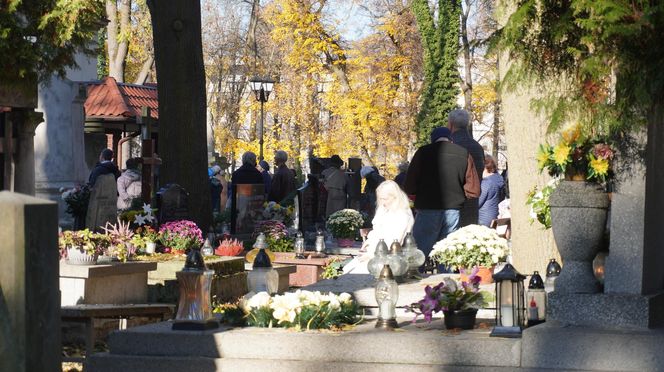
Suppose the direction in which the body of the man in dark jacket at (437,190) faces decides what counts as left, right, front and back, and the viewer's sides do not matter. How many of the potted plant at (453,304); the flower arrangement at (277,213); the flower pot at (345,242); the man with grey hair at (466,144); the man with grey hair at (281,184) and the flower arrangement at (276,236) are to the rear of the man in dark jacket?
1

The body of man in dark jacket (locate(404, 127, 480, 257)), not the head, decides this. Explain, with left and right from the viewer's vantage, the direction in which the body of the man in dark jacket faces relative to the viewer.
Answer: facing away from the viewer

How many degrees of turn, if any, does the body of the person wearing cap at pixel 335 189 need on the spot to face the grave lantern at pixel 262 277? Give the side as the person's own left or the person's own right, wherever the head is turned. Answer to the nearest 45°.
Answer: approximately 180°

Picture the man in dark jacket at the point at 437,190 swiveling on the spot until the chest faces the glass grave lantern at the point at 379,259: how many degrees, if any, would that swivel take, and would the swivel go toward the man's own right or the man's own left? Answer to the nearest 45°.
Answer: approximately 180°

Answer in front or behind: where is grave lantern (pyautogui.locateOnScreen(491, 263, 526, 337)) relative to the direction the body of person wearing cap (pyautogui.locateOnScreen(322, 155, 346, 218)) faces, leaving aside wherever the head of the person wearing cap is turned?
behind

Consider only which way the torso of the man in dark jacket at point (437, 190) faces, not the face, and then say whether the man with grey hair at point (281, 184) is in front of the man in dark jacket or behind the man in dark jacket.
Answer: in front

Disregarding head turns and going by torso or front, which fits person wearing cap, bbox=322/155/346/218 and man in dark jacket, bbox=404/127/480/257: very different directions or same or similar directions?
same or similar directions

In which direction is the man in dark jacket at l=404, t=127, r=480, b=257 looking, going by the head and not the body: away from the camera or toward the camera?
away from the camera

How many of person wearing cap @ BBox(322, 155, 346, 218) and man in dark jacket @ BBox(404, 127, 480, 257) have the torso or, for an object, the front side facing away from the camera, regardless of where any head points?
2

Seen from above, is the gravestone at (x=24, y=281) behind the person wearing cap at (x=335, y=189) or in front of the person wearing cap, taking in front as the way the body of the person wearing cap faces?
behind

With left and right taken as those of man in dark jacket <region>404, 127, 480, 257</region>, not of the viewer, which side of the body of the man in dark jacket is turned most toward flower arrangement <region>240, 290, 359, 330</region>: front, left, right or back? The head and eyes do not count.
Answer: back

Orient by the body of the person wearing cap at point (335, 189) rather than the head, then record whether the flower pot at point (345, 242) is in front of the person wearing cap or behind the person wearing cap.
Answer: behind

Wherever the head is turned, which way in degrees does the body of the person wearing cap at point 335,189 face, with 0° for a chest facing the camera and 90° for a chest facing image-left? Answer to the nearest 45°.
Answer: approximately 180°

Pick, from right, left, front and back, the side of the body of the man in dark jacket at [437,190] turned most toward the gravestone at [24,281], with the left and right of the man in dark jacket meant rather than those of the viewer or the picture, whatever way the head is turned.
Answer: back

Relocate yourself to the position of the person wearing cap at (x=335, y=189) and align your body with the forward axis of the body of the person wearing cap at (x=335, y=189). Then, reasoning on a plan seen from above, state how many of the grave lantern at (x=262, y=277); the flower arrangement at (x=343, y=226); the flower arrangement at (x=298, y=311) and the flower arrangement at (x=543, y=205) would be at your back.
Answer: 4

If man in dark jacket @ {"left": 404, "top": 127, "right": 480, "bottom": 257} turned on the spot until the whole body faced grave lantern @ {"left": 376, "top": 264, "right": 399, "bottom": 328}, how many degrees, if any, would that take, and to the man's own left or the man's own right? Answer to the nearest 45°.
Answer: approximately 180°
